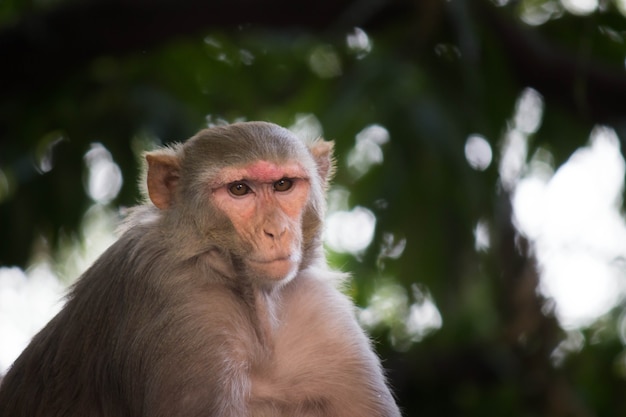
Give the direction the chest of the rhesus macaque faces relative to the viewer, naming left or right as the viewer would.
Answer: facing the viewer and to the right of the viewer
